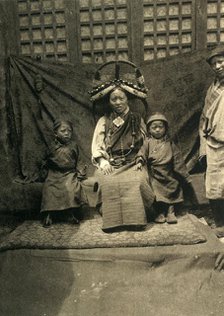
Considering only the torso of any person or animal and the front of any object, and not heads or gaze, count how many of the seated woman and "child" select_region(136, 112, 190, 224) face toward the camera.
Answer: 2

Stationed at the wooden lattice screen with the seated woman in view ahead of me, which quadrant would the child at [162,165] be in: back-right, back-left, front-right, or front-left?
front-left

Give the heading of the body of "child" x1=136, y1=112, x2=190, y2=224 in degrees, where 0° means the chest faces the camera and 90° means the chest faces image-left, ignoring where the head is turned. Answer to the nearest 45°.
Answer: approximately 0°

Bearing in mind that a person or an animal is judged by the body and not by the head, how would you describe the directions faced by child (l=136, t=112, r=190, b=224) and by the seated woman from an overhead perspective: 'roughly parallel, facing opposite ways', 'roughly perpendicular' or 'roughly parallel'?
roughly parallel

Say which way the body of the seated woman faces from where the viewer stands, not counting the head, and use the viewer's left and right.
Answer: facing the viewer

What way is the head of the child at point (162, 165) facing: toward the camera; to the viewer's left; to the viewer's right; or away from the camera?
toward the camera

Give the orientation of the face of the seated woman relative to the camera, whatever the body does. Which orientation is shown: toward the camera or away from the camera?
toward the camera

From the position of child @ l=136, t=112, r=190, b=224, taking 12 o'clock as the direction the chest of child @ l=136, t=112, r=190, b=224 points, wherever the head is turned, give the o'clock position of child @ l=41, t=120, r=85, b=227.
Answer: child @ l=41, t=120, r=85, b=227 is roughly at 3 o'clock from child @ l=136, t=112, r=190, b=224.

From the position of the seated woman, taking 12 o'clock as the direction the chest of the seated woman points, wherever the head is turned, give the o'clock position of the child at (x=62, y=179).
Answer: The child is roughly at 3 o'clock from the seated woman.

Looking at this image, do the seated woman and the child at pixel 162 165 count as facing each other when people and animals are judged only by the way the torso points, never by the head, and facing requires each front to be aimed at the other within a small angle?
no
